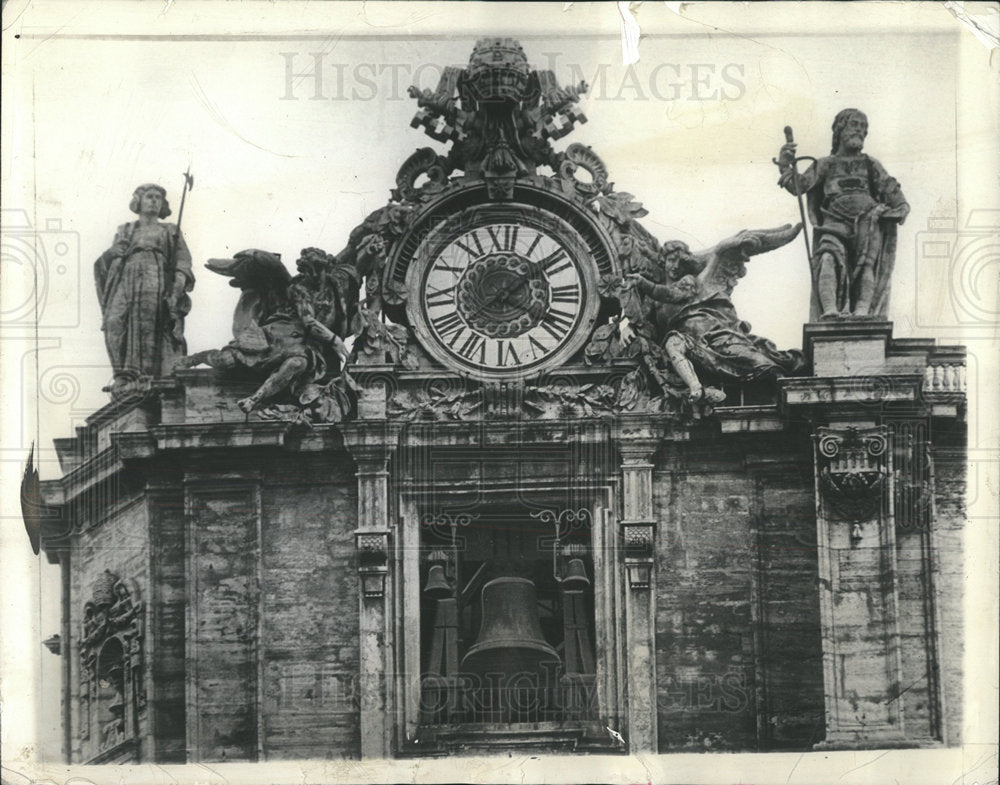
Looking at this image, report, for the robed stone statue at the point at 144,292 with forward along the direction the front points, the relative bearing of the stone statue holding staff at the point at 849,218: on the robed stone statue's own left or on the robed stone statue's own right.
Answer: on the robed stone statue's own left

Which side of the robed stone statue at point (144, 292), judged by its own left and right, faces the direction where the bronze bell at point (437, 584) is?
left

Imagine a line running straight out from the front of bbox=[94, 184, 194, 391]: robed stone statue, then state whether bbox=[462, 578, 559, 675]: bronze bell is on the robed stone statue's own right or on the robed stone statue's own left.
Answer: on the robed stone statue's own left

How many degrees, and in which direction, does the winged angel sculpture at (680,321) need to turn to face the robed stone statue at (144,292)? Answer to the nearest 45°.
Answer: approximately 45° to its right

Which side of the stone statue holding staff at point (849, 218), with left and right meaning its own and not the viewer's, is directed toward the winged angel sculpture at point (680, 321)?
right

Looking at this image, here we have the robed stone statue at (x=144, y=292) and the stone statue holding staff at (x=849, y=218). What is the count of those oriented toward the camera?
2

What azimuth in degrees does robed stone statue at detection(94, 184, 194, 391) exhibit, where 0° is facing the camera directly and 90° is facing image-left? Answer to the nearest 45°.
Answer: approximately 0°

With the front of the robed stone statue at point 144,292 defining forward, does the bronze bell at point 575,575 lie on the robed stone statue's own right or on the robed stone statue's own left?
on the robed stone statue's own left

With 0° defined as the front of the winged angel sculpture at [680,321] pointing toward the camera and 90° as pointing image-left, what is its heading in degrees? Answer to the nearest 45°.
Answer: approximately 45°

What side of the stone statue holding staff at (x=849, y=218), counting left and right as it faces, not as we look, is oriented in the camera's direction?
front
